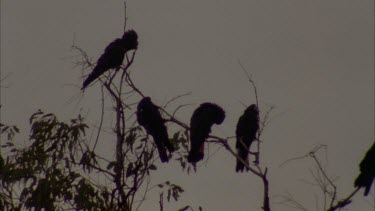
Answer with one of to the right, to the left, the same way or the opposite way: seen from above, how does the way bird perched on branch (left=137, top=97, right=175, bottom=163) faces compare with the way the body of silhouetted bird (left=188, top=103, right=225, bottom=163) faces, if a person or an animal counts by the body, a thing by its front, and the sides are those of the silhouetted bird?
the opposite way

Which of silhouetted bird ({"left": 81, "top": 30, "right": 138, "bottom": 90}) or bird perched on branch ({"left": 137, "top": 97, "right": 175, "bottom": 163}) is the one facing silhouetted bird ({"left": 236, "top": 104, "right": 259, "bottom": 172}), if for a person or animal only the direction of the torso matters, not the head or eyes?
silhouetted bird ({"left": 81, "top": 30, "right": 138, "bottom": 90})

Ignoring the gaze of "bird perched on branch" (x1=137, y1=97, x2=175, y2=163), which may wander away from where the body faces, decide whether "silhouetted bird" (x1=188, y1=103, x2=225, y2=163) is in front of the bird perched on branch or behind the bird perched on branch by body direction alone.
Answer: behind

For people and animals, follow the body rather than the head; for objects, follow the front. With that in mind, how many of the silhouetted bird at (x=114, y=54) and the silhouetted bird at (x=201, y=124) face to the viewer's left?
0

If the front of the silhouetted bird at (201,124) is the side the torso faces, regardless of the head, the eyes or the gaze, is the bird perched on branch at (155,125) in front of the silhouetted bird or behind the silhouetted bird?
behind

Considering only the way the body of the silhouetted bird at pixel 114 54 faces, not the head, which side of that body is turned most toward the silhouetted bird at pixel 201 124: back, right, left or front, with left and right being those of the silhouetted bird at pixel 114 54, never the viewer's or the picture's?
front

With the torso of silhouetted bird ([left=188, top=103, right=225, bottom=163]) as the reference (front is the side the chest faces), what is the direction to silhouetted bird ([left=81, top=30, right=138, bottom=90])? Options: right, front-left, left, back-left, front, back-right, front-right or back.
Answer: back

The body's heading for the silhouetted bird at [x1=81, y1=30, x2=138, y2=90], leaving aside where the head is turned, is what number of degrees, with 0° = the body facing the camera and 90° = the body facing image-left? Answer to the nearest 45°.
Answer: approximately 270°

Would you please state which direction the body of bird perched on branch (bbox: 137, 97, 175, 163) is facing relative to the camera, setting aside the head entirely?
to the viewer's left

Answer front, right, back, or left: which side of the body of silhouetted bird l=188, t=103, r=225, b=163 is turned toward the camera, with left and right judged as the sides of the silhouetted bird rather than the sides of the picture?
right

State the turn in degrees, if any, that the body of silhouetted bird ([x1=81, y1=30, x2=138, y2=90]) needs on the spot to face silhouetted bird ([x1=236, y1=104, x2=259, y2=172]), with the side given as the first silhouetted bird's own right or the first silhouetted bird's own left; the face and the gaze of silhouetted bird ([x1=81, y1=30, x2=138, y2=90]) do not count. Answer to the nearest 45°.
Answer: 0° — it already faces it

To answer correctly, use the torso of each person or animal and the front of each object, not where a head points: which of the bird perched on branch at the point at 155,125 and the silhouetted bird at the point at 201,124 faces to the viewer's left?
the bird perched on branch

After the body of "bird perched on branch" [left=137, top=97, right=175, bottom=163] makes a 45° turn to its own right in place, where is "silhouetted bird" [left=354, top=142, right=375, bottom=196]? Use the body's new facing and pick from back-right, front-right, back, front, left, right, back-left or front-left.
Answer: back

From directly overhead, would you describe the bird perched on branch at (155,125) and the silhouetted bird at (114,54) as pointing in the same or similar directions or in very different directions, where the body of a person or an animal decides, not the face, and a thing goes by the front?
very different directions
